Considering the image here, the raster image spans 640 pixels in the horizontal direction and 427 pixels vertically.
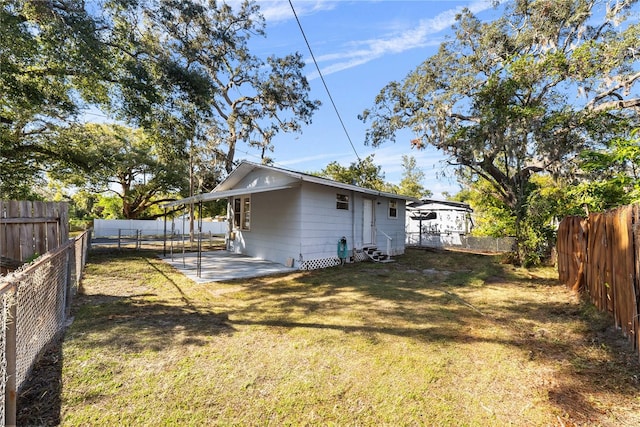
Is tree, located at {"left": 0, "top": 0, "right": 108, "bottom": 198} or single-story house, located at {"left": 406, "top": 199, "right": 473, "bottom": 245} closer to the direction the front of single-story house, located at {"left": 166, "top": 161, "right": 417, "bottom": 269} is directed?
the tree

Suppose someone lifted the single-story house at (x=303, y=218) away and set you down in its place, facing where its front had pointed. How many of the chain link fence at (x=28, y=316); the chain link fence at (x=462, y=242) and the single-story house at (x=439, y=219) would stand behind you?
2

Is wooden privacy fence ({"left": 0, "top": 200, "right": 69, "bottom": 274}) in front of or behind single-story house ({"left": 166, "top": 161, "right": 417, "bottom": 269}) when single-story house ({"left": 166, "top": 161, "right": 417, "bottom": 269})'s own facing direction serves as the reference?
in front

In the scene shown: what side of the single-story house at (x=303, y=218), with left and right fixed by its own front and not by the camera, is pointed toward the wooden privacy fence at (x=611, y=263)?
left

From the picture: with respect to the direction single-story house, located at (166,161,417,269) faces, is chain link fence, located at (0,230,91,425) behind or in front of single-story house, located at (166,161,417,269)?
in front

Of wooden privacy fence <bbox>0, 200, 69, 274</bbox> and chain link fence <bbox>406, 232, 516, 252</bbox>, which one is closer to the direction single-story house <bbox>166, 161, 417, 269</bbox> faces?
the wooden privacy fence
